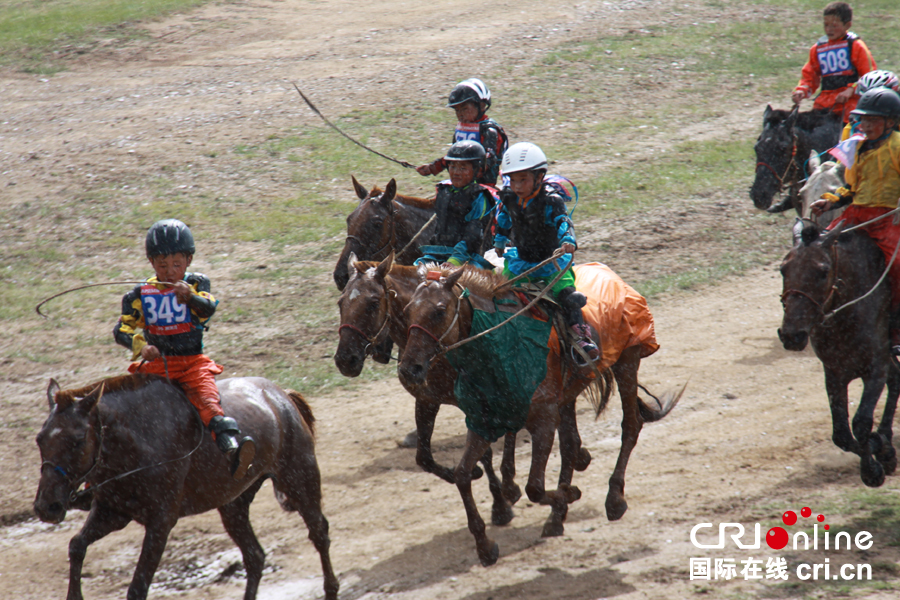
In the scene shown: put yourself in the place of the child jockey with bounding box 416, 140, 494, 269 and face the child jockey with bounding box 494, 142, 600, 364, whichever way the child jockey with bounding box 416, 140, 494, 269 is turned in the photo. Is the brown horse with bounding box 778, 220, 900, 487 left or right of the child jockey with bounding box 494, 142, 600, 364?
left

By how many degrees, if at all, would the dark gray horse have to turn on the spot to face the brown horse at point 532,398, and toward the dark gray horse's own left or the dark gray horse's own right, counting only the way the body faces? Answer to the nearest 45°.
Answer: approximately 45° to the dark gray horse's own left

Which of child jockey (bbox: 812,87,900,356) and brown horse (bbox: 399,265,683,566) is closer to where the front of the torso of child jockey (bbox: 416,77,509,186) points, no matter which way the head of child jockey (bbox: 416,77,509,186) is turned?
the brown horse

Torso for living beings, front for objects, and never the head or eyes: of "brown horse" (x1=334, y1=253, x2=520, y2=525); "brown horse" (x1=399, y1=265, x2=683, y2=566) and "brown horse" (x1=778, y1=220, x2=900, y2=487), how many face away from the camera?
0

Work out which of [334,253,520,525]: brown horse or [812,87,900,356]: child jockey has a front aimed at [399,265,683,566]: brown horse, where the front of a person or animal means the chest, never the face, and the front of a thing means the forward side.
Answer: the child jockey

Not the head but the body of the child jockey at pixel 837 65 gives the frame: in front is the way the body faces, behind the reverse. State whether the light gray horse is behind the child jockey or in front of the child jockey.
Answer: in front

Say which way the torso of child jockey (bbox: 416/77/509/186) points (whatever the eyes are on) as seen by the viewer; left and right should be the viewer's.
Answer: facing the viewer and to the left of the viewer

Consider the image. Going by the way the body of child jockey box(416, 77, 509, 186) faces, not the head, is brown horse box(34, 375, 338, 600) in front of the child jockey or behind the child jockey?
in front

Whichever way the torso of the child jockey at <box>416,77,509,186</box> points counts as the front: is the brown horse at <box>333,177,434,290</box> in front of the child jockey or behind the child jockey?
in front

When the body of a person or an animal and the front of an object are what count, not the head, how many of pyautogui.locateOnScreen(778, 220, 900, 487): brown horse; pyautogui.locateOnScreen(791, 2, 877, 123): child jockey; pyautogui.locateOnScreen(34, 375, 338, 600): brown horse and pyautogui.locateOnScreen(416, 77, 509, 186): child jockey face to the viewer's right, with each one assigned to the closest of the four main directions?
0

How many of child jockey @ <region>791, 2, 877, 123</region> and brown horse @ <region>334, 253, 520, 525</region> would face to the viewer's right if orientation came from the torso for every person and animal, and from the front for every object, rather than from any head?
0

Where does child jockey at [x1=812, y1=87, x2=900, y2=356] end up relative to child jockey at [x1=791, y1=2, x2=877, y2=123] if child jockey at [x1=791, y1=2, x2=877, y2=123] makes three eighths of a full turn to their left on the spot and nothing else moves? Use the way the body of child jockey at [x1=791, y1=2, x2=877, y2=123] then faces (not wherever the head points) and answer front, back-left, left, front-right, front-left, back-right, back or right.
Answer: right

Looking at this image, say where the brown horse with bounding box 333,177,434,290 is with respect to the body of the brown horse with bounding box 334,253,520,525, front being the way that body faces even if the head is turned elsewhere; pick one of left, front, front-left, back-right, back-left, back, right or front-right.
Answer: back-right

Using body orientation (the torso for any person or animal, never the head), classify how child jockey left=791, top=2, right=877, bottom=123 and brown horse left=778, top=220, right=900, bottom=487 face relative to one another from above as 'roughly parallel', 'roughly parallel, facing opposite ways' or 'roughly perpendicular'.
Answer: roughly parallel

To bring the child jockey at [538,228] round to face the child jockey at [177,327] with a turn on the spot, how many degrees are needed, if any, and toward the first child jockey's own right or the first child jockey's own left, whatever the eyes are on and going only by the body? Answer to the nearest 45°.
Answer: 0° — they already face them

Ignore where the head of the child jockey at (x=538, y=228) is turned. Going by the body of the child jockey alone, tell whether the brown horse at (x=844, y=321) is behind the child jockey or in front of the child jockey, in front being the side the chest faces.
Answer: behind

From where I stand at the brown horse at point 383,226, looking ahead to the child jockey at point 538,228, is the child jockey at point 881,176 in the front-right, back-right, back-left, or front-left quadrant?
front-left

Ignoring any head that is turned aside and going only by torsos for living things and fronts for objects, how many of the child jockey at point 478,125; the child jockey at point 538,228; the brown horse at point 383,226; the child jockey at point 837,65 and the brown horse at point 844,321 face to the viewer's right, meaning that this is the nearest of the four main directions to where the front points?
0
